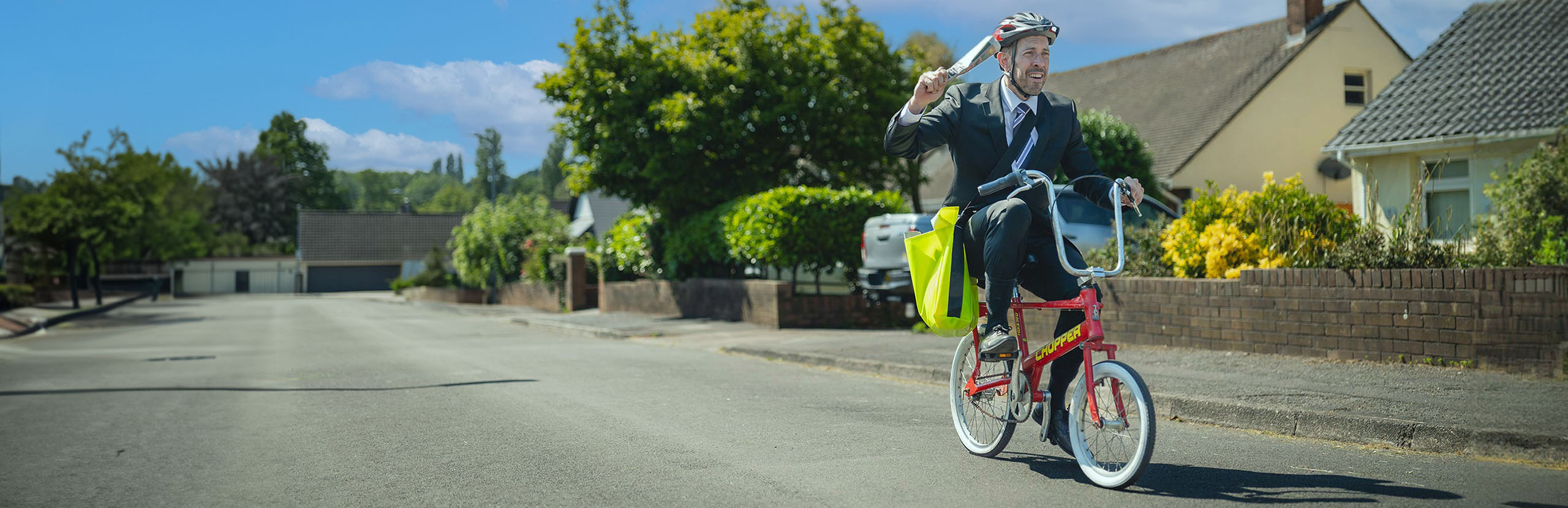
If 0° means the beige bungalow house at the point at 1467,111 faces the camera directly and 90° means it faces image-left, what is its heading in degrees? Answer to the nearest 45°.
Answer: approximately 0°

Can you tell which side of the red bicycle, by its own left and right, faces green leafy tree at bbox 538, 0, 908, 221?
back

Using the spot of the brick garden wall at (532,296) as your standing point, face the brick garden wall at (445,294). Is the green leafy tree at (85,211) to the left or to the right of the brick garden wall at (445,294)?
left

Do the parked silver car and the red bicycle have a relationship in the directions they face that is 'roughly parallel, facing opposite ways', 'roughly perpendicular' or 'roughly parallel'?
roughly perpendicular

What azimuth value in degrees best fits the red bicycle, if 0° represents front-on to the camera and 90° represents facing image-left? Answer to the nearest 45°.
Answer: approximately 315°

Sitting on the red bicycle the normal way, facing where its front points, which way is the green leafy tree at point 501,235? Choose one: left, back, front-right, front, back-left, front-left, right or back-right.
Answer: back

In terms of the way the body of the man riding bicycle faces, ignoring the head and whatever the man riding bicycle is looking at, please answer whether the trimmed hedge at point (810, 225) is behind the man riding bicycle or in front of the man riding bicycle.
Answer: behind

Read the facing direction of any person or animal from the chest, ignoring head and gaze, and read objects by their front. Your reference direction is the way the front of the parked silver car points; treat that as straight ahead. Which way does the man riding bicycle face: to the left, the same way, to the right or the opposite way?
to the right

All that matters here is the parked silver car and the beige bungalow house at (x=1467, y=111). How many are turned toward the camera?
1

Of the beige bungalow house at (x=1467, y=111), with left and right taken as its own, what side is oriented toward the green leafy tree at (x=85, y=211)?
right

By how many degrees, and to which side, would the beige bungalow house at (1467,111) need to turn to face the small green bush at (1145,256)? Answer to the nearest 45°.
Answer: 0° — it already faces it

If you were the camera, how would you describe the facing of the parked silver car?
facing away from the viewer and to the right of the viewer

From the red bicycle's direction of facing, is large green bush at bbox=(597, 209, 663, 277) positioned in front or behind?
behind

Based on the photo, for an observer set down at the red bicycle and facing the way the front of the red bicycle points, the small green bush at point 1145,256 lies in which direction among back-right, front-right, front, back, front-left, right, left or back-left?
back-left

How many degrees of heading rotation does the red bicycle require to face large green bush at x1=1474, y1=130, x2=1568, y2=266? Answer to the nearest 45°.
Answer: approximately 90° to its left
